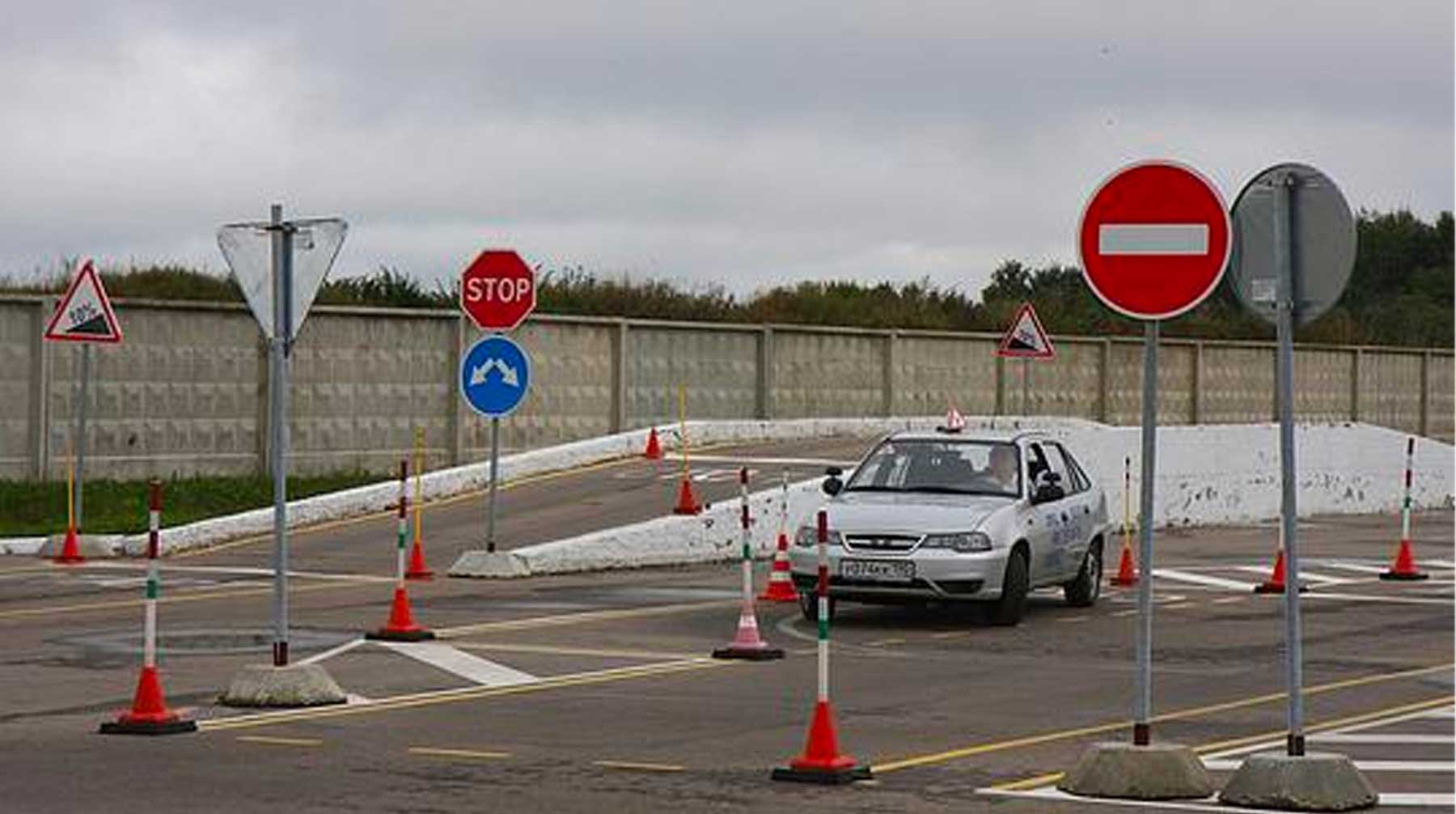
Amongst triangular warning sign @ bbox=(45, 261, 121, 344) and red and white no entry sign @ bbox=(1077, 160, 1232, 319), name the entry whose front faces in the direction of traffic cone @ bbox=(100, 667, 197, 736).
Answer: the triangular warning sign

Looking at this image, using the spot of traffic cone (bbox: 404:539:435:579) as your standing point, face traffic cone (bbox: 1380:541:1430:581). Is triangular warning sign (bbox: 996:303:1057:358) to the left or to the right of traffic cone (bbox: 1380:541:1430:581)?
left

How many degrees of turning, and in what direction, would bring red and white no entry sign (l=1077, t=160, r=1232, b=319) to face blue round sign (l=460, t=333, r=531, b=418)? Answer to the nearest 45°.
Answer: approximately 135° to its right

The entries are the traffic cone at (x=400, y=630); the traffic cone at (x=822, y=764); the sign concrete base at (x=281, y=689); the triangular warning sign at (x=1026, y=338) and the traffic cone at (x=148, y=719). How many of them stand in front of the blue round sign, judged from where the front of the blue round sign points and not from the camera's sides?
4

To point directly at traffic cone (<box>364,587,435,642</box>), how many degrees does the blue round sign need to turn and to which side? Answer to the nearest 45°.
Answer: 0° — it already faces it

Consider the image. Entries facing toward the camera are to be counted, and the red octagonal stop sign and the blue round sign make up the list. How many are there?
2

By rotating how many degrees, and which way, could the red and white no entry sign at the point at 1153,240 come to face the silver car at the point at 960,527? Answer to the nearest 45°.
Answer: approximately 180°

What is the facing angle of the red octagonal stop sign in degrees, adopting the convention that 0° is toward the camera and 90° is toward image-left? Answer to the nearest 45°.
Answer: approximately 0°

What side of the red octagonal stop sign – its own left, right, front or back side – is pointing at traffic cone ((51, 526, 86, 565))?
right
